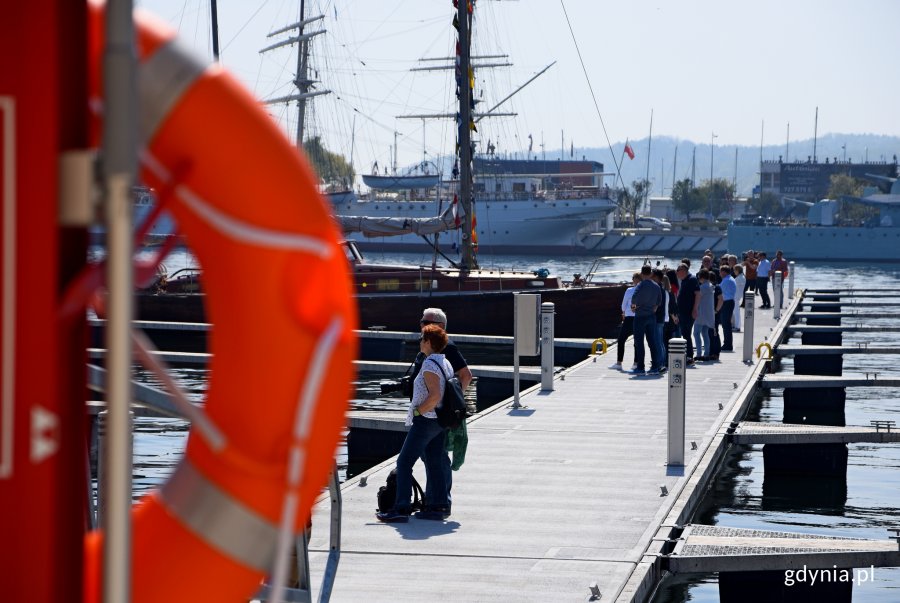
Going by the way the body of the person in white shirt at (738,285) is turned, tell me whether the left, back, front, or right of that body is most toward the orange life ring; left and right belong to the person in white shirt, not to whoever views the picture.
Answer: left

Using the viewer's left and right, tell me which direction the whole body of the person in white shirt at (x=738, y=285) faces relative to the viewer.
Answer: facing to the left of the viewer

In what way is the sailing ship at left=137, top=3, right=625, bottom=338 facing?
to the viewer's right

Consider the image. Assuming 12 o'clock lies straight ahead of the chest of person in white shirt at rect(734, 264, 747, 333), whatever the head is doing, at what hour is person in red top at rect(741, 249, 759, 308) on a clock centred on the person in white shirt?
The person in red top is roughly at 3 o'clock from the person in white shirt.

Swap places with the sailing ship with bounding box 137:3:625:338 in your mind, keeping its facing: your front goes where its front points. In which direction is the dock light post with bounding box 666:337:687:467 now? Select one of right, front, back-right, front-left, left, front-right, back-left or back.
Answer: right

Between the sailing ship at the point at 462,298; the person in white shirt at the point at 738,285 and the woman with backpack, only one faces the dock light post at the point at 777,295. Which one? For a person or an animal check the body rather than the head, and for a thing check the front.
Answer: the sailing ship

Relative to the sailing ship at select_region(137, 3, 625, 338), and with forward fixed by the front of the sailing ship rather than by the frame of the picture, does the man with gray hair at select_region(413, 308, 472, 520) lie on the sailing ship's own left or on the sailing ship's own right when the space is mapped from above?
on the sailing ship's own right

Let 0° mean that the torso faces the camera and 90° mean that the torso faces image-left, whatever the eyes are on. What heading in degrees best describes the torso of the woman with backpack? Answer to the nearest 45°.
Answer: approximately 90°

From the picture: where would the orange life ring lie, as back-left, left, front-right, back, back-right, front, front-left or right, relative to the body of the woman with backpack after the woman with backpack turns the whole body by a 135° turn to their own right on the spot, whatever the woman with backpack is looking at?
back-right

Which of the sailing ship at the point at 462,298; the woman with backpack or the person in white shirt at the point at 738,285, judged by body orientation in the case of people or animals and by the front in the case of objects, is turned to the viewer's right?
the sailing ship

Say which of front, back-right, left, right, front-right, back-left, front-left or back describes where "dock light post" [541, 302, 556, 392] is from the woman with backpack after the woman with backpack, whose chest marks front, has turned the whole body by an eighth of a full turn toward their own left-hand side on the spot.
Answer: back-right
